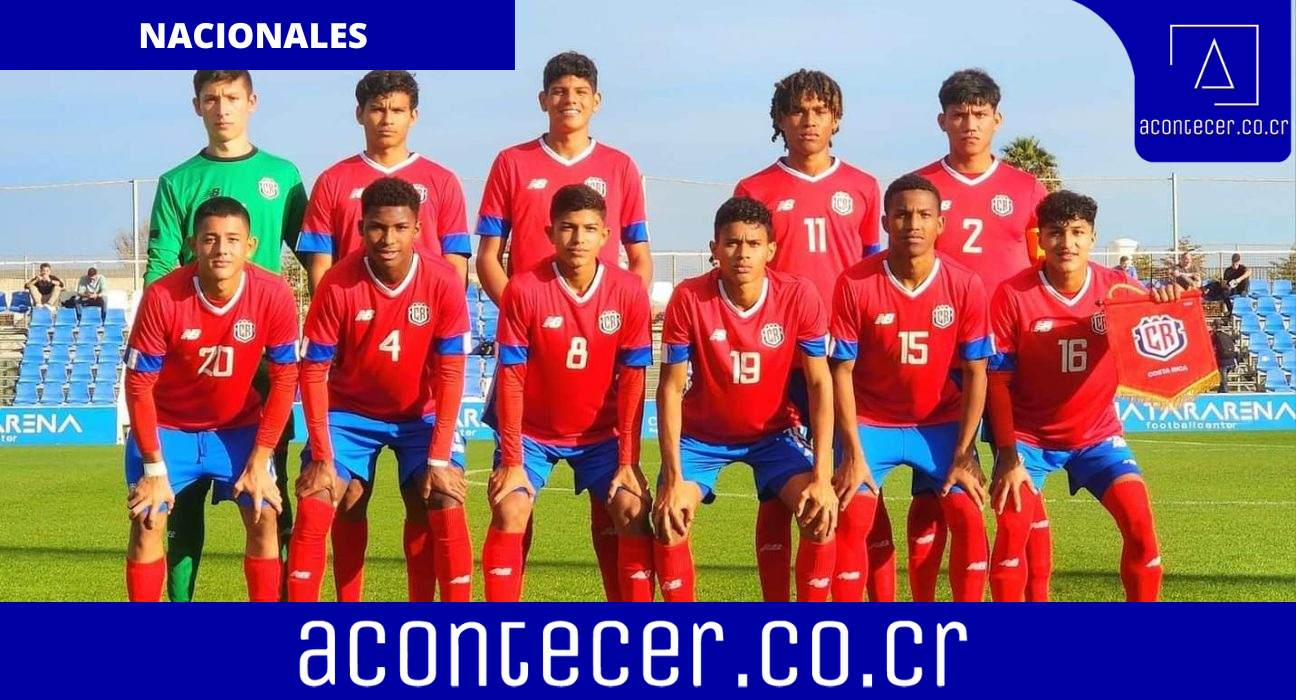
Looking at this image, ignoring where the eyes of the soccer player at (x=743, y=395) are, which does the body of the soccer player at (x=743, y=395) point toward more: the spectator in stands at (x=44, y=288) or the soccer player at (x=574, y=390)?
the soccer player

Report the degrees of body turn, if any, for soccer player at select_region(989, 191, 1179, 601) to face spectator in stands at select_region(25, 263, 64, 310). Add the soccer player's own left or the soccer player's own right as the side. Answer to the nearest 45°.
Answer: approximately 135° to the soccer player's own right

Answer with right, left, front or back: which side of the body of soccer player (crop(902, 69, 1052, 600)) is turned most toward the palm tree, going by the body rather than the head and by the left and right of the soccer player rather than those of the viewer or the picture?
back

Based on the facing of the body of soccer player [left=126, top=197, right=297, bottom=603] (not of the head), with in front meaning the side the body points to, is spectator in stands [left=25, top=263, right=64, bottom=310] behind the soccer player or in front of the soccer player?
behind

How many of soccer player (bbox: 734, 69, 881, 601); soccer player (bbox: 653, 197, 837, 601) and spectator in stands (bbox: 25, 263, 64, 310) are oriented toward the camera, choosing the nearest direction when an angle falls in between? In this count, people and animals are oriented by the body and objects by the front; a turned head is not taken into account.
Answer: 3

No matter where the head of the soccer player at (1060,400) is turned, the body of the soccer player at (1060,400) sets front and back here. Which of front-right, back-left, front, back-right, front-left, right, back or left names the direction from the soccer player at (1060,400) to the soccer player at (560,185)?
right

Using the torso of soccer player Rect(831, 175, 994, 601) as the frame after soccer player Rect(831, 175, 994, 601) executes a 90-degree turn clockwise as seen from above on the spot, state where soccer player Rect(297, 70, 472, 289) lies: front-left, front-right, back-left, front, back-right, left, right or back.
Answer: front

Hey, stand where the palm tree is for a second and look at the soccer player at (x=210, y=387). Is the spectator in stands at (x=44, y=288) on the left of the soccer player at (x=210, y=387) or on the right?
right

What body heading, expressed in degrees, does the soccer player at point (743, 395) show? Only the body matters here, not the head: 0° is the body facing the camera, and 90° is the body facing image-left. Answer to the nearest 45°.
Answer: approximately 0°

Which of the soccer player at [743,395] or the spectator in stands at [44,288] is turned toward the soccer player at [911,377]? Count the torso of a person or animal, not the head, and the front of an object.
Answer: the spectator in stands
